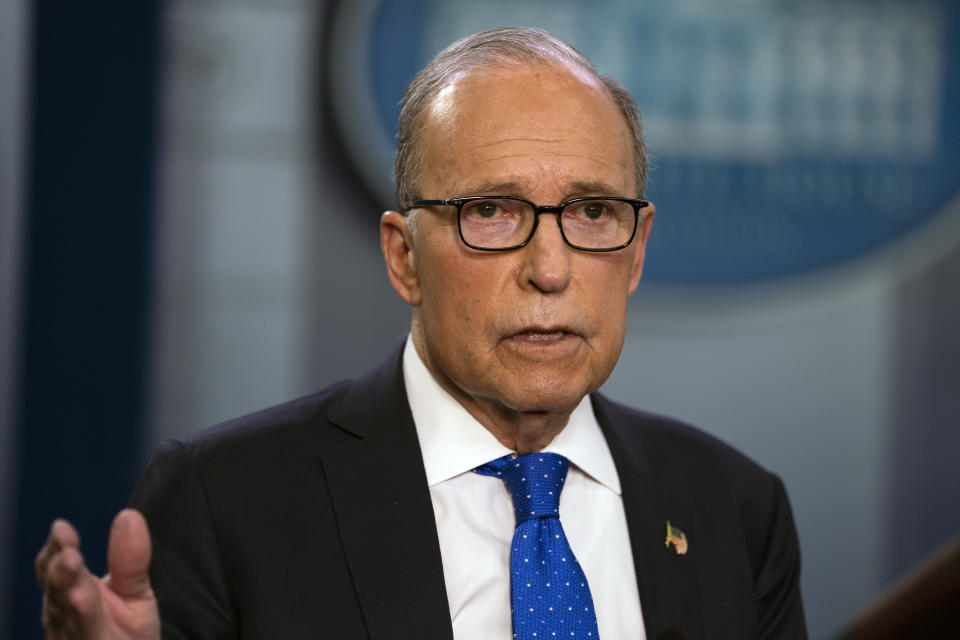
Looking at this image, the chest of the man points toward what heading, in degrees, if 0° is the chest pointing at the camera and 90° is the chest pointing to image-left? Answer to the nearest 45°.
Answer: approximately 0°
